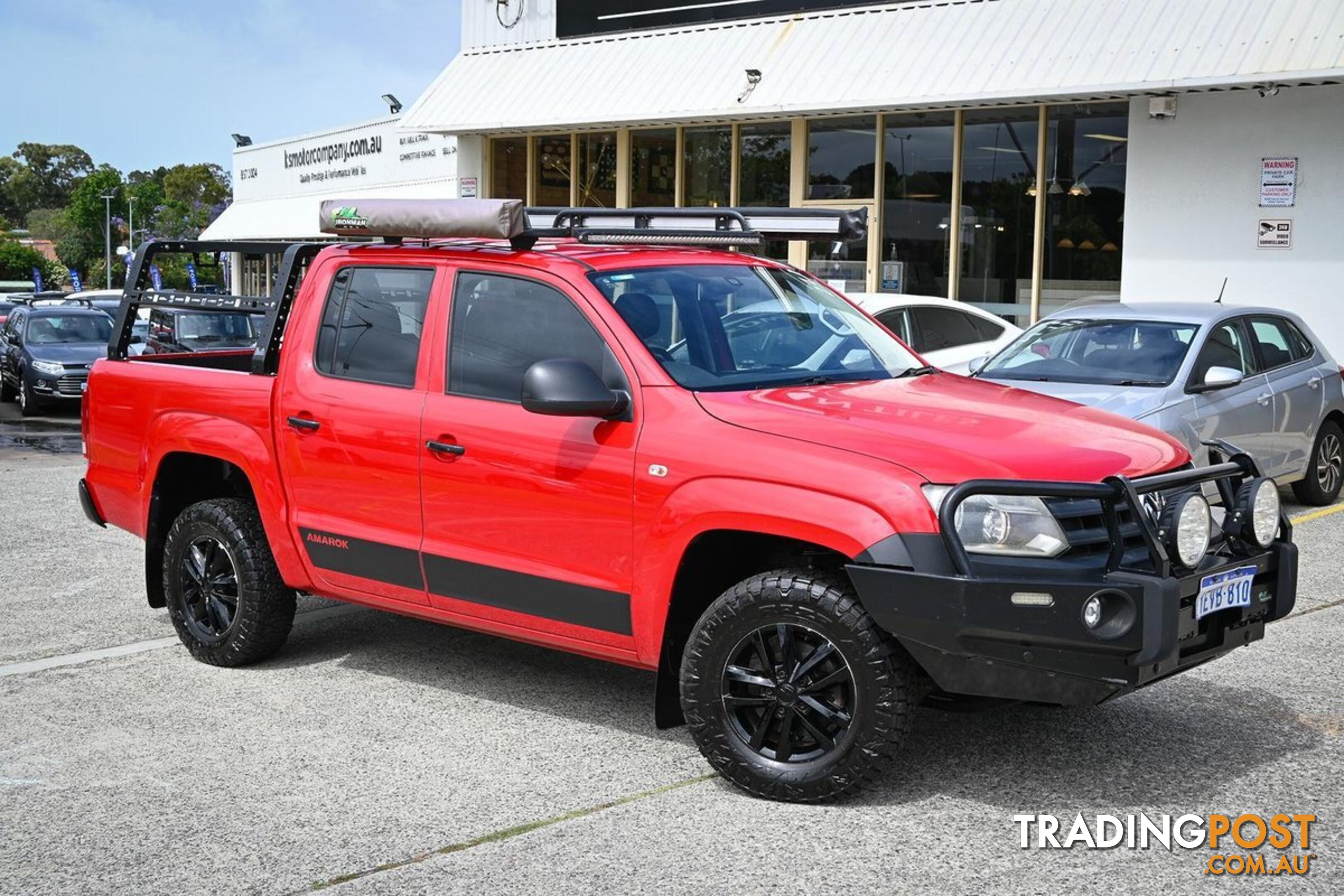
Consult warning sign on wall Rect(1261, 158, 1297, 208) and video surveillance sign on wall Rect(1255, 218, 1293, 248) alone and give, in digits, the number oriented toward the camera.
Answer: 2

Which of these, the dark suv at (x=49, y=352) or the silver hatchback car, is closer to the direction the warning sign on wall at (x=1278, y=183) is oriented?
the silver hatchback car

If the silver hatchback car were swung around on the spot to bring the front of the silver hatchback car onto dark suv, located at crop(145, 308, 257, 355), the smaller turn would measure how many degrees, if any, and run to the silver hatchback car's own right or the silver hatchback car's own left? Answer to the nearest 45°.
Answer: approximately 90° to the silver hatchback car's own right

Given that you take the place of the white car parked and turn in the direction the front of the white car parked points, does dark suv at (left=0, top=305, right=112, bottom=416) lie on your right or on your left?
on your right

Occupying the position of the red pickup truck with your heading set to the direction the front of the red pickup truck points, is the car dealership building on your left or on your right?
on your left

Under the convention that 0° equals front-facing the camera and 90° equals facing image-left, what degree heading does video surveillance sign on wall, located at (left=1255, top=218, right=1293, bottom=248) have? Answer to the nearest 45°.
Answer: approximately 0°

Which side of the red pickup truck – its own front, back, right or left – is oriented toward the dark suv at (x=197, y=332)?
back

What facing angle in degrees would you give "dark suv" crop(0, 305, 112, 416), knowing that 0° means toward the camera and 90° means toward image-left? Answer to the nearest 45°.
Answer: approximately 315°

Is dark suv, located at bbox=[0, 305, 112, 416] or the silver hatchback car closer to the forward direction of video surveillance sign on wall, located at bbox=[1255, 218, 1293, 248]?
the silver hatchback car
